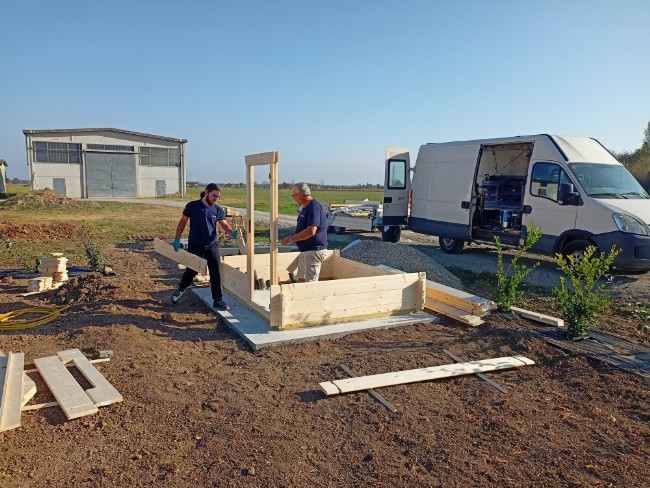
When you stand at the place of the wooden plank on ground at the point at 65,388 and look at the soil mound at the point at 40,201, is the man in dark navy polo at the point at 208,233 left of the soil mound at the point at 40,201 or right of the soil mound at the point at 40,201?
right

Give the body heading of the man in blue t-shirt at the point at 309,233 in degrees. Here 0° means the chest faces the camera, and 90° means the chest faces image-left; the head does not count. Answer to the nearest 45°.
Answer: approximately 90°

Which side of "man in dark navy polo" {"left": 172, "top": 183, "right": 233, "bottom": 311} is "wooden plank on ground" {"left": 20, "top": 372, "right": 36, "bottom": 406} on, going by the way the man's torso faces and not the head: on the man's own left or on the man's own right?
on the man's own right

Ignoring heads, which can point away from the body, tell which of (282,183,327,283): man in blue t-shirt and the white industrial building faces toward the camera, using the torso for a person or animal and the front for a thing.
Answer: the white industrial building

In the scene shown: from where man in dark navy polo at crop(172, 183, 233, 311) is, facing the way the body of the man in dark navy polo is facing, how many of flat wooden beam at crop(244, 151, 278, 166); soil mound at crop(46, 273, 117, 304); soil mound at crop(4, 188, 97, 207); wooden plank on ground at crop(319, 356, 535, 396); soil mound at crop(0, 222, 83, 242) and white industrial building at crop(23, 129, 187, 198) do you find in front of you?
2

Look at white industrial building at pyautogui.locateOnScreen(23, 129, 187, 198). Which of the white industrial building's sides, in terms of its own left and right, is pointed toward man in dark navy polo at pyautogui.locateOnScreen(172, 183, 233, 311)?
front

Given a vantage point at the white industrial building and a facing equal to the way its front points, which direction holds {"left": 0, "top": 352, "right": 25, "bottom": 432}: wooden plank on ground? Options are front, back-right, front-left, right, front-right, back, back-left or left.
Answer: front

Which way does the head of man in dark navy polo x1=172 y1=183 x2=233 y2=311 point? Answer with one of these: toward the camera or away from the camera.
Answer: toward the camera

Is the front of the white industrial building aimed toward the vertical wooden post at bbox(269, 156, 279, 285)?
yes

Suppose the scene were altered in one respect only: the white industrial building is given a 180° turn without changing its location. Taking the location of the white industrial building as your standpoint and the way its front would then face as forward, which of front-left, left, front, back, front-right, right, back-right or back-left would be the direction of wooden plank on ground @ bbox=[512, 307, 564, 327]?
back

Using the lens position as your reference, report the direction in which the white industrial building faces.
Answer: facing the viewer

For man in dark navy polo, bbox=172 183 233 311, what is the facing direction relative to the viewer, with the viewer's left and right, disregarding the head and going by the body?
facing the viewer and to the right of the viewer

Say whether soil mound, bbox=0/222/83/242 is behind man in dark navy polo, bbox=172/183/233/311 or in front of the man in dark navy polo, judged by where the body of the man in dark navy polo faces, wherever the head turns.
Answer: behind

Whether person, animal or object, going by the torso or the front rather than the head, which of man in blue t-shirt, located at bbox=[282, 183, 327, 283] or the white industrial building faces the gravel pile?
the white industrial building

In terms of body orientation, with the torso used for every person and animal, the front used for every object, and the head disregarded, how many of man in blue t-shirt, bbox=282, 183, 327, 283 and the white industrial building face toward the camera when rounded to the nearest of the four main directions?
1

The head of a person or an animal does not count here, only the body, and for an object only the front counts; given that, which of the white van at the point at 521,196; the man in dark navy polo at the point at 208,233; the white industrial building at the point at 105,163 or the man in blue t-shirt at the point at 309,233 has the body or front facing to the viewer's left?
the man in blue t-shirt

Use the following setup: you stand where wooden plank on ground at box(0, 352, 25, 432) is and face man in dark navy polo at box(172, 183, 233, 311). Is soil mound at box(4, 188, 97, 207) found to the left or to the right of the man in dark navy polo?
left
